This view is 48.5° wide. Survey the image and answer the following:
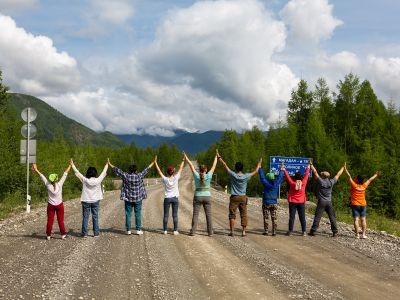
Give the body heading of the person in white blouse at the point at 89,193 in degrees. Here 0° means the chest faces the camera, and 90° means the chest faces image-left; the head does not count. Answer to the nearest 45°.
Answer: approximately 180°
